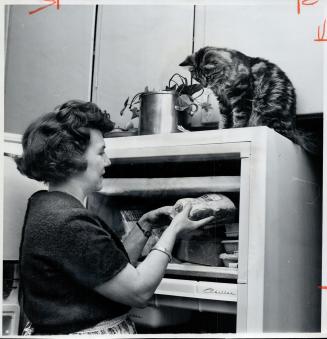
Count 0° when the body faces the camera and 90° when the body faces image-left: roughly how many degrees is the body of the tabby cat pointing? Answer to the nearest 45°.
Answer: approximately 90°

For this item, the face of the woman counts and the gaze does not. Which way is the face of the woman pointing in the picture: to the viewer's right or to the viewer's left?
to the viewer's right

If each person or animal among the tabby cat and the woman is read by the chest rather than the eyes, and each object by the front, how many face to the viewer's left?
1

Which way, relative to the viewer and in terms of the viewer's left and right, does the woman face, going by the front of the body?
facing away from the viewer and to the right of the viewer
